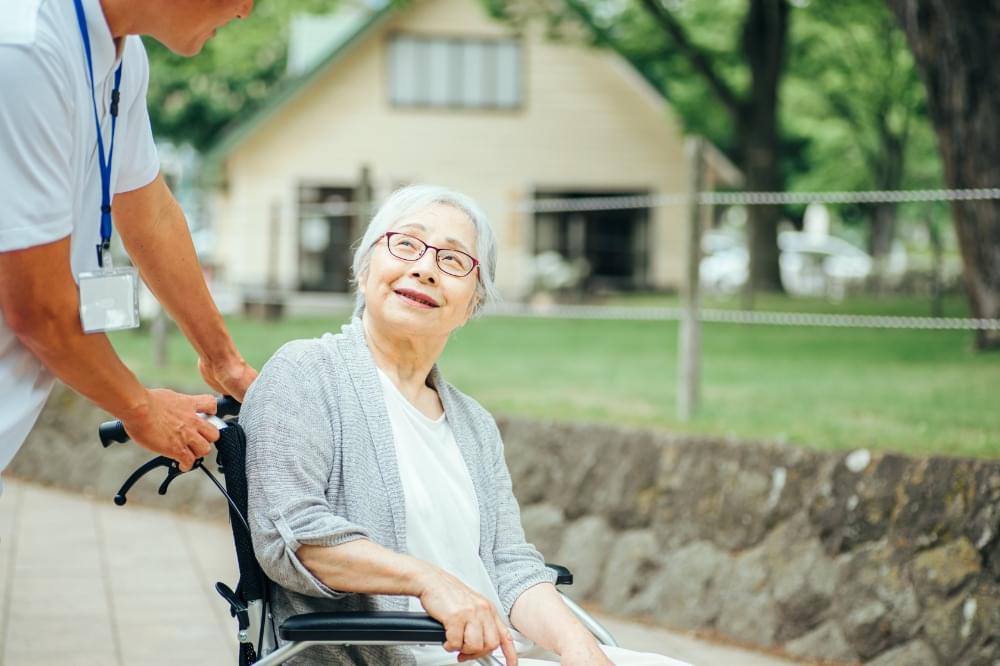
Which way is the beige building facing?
toward the camera

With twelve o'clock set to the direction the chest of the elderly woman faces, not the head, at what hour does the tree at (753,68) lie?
The tree is roughly at 8 o'clock from the elderly woman.

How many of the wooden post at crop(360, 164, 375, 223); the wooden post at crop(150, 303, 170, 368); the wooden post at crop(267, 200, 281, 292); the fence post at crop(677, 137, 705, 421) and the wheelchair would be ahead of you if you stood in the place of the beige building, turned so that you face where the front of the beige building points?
5

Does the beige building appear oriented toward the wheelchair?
yes

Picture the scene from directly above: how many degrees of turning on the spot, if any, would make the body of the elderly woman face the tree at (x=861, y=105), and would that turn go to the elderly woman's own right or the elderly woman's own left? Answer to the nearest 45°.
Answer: approximately 135° to the elderly woman's own left

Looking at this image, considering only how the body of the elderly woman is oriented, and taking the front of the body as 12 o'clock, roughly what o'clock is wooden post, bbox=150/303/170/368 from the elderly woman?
The wooden post is roughly at 7 o'clock from the elderly woman.

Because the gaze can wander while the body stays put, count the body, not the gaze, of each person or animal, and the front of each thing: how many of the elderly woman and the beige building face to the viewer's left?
0

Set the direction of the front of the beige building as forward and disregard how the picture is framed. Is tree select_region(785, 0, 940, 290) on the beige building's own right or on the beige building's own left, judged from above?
on the beige building's own left

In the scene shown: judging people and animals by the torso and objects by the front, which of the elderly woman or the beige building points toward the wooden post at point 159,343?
the beige building

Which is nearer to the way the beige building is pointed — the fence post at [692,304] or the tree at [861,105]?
the fence post

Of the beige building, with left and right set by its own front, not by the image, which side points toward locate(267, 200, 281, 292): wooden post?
front

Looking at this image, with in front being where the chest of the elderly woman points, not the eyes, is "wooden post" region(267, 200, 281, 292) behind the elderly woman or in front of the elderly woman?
behind

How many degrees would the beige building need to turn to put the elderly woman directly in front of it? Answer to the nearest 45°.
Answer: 0° — it already faces them

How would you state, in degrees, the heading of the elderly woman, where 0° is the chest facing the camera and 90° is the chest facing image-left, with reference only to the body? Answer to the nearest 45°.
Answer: approximately 315°
